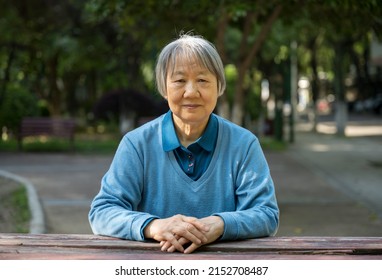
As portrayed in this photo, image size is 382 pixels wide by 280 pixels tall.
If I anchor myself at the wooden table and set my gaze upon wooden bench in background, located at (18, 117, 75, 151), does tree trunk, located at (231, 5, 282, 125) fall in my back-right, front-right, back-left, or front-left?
front-right

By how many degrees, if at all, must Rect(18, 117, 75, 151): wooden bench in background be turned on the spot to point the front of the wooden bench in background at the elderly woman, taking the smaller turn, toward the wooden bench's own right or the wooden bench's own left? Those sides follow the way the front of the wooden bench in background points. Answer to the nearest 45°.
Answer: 0° — it already faces them

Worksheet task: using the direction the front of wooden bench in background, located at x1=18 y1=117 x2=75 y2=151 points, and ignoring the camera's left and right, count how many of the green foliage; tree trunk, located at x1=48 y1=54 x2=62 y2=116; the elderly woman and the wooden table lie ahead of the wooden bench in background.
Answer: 2

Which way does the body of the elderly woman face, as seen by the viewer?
toward the camera

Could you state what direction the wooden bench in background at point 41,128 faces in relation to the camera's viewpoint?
facing the viewer

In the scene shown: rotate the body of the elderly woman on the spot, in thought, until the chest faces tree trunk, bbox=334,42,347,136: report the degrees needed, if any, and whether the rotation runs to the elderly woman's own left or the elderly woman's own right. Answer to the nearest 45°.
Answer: approximately 180°

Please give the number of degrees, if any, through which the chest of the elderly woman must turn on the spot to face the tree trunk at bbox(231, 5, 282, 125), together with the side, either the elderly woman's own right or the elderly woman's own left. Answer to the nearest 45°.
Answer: approximately 180°

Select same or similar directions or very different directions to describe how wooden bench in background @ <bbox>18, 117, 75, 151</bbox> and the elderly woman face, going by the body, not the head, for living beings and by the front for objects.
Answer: same or similar directions

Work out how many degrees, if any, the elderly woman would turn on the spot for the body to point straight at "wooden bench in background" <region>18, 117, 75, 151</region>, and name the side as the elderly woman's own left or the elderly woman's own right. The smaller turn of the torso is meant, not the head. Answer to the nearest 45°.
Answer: approximately 180°

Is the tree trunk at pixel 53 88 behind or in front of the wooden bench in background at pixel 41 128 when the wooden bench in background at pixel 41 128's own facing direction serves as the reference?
behind

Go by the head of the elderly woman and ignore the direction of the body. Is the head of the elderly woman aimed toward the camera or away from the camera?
toward the camera

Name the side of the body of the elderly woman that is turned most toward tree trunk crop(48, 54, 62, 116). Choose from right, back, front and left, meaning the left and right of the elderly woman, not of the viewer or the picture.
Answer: back

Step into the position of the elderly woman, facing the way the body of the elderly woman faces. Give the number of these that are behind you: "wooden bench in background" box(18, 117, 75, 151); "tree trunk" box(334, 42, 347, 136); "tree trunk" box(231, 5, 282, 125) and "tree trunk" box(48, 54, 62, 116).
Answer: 4

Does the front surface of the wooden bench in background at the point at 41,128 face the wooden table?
yes
